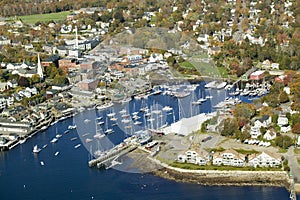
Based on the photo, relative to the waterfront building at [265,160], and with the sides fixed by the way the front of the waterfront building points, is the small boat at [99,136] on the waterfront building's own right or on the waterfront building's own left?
on the waterfront building's own right

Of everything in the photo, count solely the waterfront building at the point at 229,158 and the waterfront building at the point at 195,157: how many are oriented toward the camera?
2

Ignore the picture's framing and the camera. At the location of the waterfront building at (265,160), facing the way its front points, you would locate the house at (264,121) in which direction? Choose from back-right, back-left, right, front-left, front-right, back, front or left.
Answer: back

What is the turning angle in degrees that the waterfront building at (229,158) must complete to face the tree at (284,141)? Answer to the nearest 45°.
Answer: approximately 135° to its left

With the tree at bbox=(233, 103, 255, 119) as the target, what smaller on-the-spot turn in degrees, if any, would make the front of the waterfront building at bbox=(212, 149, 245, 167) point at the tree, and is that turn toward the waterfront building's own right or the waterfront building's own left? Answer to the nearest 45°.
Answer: approximately 180°

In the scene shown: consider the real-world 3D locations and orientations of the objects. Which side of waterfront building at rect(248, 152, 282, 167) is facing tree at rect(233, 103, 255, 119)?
back

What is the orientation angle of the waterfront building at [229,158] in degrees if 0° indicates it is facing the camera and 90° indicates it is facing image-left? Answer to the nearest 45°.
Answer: approximately 0°

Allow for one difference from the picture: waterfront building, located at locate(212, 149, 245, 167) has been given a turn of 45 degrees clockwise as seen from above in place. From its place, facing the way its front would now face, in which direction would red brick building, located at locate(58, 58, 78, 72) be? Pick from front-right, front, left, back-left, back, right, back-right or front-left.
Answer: right

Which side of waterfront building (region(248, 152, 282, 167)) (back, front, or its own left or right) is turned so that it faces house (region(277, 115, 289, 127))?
back

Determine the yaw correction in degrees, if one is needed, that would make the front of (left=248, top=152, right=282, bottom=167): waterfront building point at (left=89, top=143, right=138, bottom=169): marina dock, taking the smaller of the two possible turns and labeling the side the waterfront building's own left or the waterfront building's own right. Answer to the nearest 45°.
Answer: approximately 90° to the waterfront building's own right
